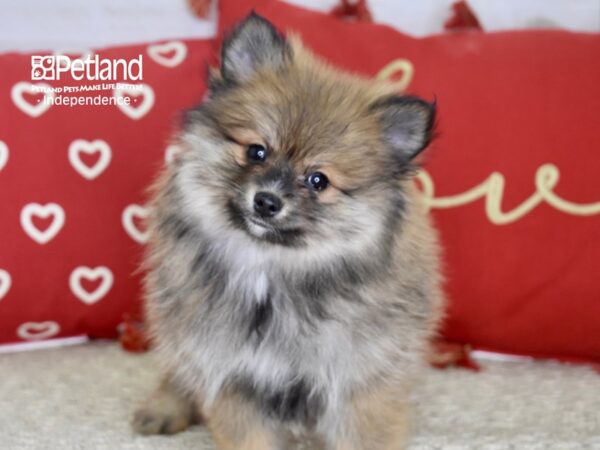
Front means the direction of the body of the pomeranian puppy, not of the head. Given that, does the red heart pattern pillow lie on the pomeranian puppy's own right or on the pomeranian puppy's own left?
on the pomeranian puppy's own right

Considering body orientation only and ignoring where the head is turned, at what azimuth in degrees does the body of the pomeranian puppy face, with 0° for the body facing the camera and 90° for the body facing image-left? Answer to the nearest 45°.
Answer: approximately 0°

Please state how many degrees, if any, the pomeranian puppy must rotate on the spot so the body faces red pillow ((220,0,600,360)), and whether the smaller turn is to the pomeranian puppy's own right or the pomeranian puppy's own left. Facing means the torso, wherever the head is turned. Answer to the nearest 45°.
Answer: approximately 135° to the pomeranian puppy's own left
